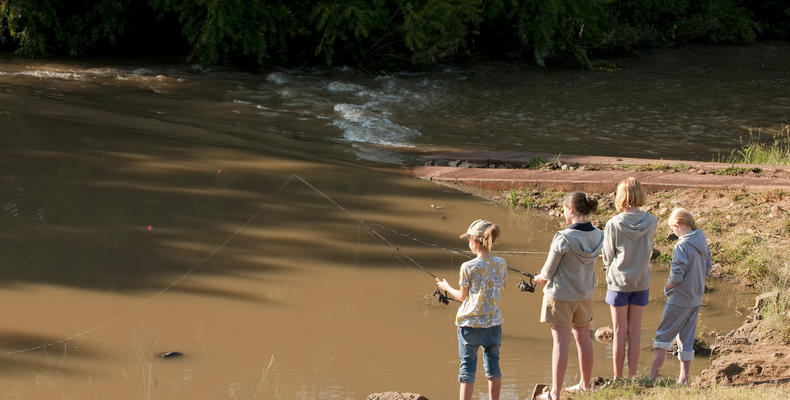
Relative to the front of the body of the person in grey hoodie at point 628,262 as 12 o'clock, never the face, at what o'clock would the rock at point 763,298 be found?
The rock is roughly at 1 o'clock from the person in grey hoodie.

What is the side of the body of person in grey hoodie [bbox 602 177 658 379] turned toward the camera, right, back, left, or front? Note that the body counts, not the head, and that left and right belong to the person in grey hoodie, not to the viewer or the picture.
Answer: back

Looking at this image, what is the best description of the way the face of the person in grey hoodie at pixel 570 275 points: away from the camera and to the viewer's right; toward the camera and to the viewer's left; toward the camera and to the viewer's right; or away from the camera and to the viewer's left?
away from the camera and to the viewer's left

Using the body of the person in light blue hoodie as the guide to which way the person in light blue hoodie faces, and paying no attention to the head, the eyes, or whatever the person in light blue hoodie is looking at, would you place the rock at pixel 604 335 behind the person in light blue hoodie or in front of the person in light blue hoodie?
in front

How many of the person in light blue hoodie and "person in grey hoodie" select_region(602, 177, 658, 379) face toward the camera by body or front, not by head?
0

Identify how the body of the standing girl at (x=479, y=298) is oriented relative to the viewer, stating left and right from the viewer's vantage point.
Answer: facing away from the viewer and to the left of the viewer

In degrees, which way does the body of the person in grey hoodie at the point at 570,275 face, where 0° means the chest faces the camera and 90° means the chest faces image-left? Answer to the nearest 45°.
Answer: approximately 135°

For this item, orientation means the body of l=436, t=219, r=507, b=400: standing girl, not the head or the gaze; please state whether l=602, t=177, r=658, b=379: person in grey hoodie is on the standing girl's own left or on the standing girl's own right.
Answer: on the standing girl's own right

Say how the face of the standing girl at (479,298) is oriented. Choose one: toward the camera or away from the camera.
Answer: away from the camera

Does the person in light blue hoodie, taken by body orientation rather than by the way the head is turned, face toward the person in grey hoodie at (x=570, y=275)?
no

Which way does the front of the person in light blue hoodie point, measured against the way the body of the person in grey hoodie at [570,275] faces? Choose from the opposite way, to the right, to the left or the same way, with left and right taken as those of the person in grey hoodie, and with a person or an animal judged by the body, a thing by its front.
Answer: the same way

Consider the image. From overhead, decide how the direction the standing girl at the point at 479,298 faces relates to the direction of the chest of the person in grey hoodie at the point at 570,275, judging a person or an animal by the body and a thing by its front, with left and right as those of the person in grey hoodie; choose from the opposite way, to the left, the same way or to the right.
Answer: the same way

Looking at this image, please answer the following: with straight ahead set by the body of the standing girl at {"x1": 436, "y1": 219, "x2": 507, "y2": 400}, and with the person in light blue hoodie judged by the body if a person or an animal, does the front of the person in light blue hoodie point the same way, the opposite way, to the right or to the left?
the same way

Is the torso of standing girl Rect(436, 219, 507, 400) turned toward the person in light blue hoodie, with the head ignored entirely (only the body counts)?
no

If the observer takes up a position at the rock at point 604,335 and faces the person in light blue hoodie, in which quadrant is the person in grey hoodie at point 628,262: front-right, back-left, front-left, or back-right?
front-right

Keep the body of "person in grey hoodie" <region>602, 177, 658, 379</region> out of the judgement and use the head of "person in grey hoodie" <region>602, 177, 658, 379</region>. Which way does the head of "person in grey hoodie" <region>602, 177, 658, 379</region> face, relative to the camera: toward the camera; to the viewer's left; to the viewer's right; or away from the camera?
away from the camera

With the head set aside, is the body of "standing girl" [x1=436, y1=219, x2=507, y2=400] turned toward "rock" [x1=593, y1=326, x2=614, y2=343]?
no

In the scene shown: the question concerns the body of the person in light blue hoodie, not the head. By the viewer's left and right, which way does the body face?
facing away from the viewer and to the left of the viewer
